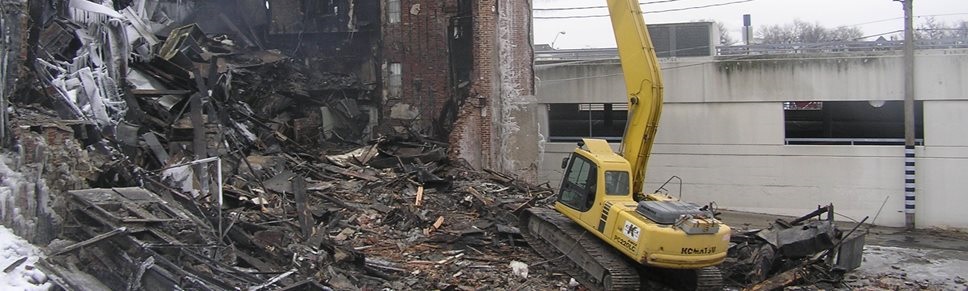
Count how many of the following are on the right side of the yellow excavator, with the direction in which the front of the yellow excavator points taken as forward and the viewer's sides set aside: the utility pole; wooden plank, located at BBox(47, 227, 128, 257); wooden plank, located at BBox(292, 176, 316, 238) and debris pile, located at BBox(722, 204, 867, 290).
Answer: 2

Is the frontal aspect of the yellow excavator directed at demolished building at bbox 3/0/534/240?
yes

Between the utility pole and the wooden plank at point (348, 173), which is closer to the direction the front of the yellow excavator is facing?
the wooden plank

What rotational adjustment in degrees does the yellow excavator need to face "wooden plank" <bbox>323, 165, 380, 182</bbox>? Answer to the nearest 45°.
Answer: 0° — it already faces it

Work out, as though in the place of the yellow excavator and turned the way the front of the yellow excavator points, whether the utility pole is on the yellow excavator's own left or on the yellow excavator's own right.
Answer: on the yellow excavator's own right

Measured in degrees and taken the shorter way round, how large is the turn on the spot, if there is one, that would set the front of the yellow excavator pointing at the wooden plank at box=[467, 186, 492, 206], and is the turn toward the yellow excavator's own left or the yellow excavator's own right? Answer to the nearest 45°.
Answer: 0° — it already faces it

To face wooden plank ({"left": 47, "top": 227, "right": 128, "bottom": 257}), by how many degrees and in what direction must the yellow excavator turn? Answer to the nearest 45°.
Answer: approximately 90° to its left

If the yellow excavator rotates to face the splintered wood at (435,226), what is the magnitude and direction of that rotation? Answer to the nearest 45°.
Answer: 0° — it already faces it

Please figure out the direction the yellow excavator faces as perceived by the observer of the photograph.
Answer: facing away from the viewer and to the left of the viewer

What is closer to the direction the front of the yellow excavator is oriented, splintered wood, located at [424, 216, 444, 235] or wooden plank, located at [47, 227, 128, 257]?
the splintered wood

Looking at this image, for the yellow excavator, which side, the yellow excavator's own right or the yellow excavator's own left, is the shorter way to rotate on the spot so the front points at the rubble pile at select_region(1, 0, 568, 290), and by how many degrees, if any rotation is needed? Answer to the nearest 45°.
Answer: approximately 45° to the yellow excavator's own left
